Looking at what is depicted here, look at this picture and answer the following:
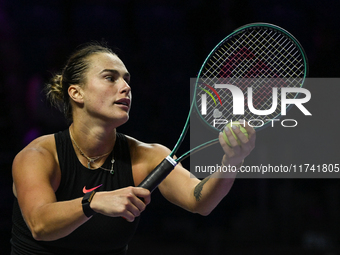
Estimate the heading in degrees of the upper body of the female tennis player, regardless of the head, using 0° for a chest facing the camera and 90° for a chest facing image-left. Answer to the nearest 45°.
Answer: approximately 315°
